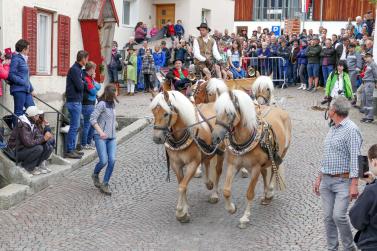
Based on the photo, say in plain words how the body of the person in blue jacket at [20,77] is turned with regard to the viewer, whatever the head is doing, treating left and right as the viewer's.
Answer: facing to the right of the viewer

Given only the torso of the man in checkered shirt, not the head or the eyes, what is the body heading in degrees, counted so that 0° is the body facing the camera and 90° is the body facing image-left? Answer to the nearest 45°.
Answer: approximately 45°

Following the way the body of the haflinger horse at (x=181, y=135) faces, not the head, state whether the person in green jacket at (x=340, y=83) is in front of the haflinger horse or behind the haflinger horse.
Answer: behind

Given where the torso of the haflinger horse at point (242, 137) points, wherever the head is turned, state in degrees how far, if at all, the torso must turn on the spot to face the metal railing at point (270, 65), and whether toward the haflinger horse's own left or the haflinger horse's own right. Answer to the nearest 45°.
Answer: approximately 135° to the haflinger horse's own right
